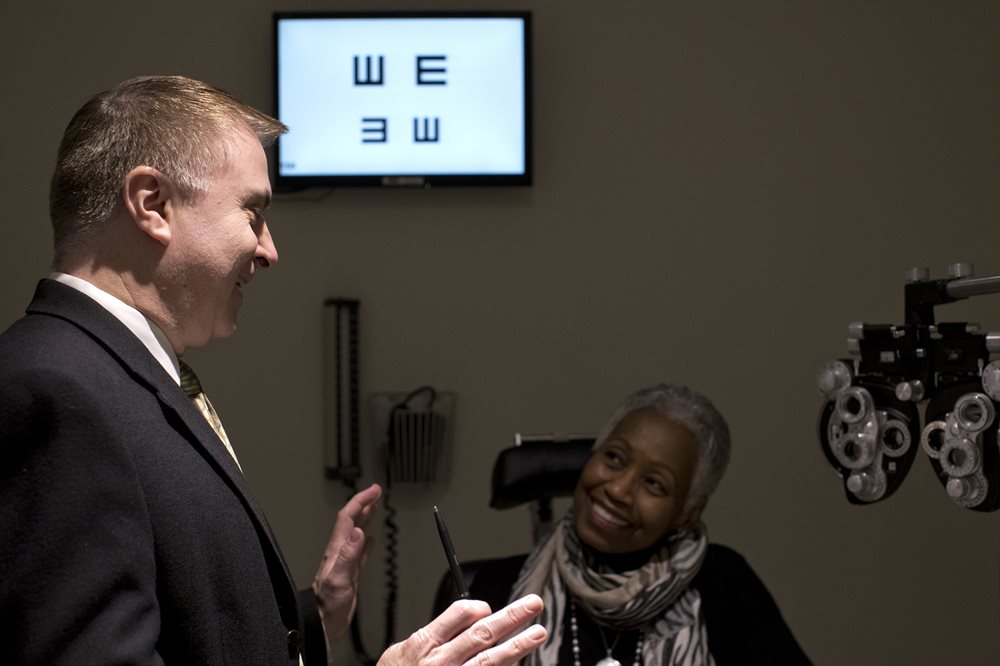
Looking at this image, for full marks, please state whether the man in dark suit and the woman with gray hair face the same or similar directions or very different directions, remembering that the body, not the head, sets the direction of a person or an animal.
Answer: very different directions

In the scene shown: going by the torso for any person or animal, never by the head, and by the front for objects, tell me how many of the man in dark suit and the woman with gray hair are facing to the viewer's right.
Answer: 1

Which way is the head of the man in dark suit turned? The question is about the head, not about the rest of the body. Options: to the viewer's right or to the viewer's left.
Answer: to the viewer's right

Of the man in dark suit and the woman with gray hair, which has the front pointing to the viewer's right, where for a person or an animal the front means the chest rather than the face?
the man in dark suit

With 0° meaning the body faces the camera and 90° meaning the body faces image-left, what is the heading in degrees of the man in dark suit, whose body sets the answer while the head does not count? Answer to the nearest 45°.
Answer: approximately 270°

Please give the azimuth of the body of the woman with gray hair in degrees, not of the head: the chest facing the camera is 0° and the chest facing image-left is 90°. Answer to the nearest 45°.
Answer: approximately 45°

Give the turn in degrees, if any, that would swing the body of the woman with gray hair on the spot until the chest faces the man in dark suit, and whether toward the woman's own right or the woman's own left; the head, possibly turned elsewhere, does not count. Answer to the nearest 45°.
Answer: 0° — they already face them
